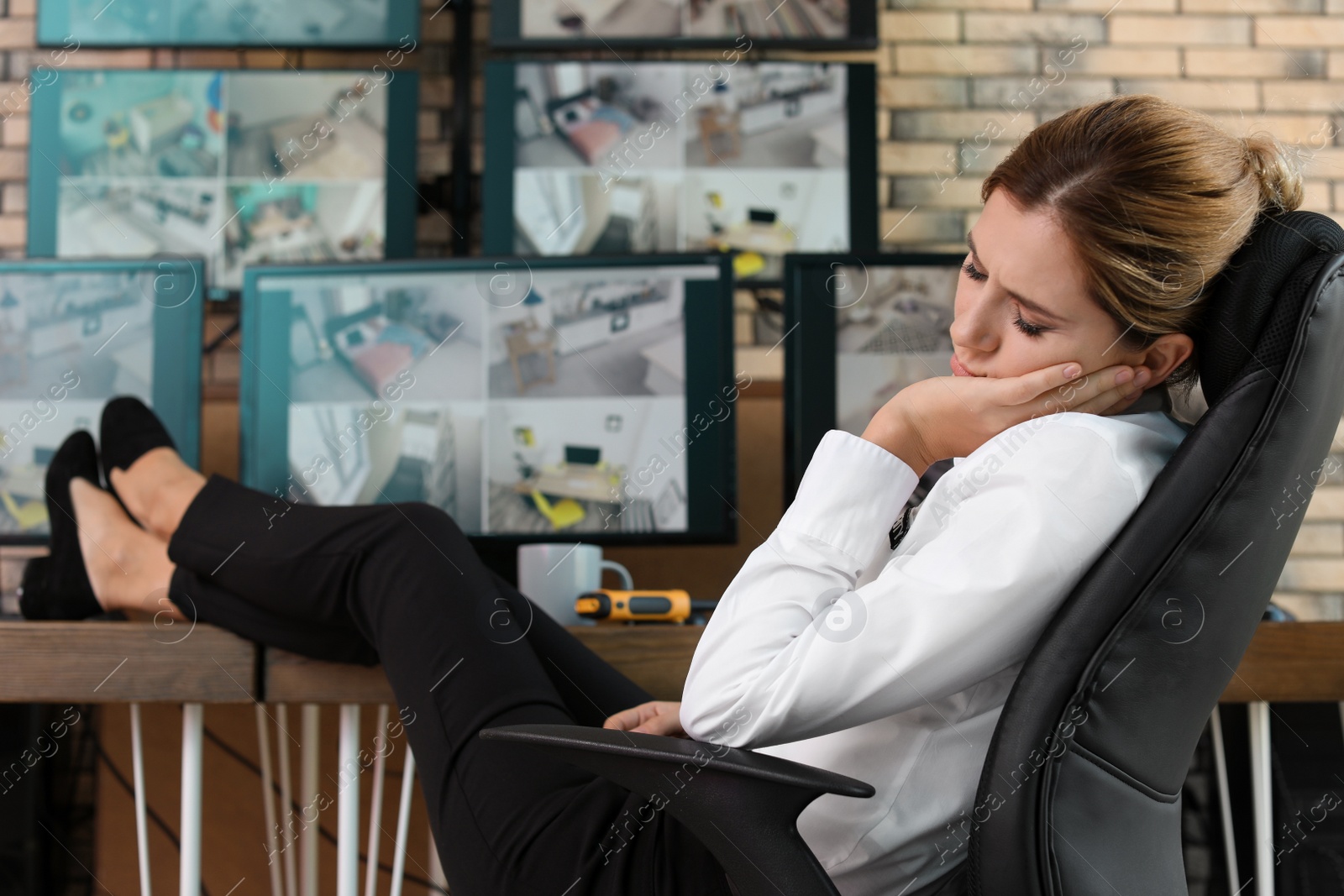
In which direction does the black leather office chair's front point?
to the viewer's left

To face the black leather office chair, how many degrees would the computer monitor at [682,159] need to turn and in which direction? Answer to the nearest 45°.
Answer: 0° — it already faces it

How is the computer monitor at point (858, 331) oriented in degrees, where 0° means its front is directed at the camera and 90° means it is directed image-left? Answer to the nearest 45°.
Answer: approximately 0°
